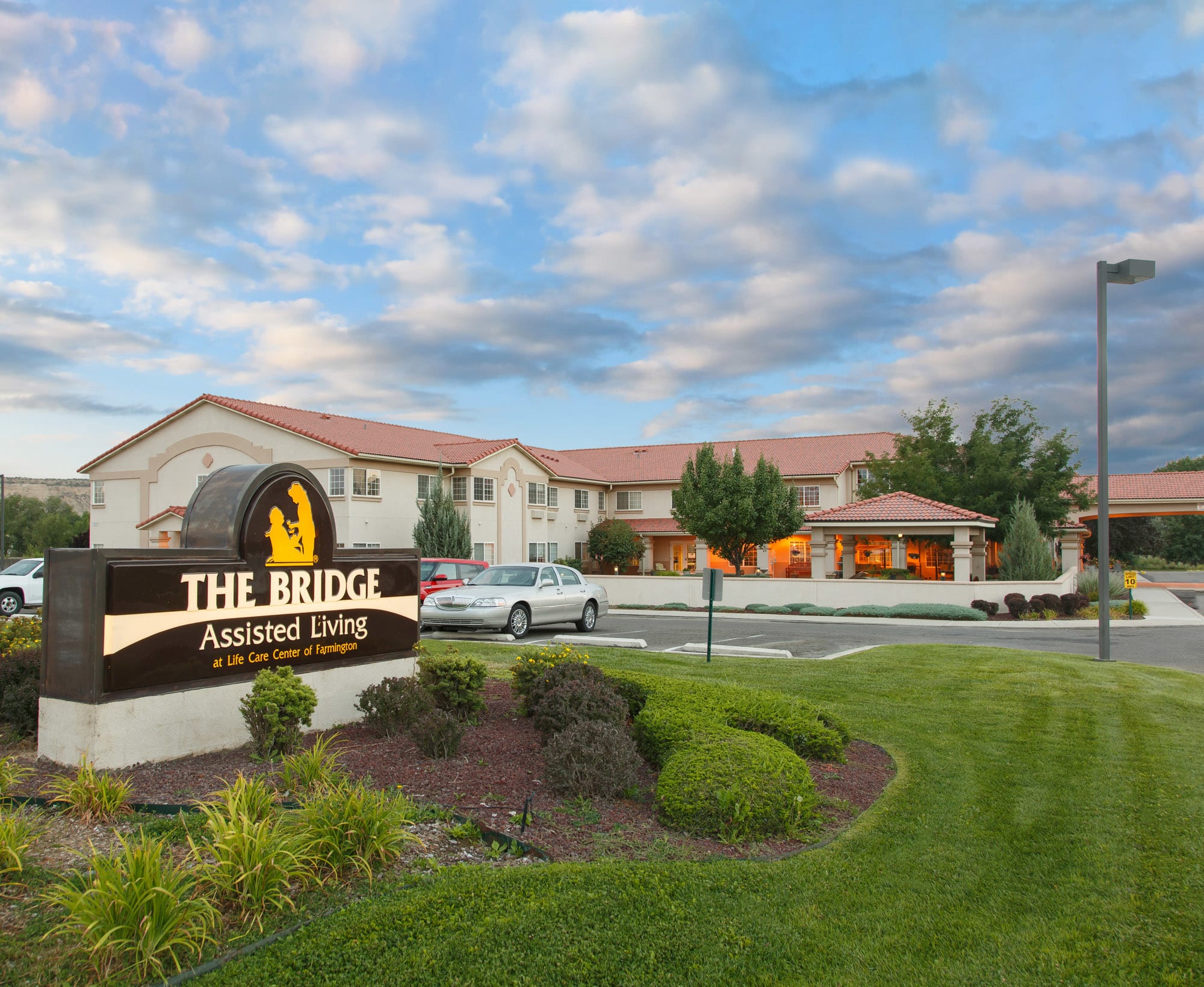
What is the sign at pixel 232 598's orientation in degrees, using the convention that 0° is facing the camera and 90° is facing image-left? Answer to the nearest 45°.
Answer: approximately 315°

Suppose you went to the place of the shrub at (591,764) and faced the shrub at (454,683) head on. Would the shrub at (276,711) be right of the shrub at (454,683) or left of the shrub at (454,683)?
left

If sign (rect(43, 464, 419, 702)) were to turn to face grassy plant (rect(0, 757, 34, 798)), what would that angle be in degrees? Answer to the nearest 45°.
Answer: approximately 90° to its right

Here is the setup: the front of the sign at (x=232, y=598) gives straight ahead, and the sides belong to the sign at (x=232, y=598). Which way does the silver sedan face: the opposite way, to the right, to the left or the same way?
to the right

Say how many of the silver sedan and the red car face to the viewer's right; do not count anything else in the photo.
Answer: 0

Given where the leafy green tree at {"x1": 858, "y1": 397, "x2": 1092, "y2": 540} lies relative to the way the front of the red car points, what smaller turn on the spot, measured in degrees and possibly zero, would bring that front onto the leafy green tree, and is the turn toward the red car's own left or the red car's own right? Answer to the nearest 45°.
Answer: approximately 180°

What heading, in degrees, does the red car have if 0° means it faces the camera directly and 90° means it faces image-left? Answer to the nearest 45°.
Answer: approximately 45°

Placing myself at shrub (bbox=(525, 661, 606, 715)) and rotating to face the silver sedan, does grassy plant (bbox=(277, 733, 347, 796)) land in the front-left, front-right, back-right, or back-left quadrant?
back-left

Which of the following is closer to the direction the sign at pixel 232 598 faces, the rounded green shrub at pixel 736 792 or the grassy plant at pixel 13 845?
the rounded green shrub

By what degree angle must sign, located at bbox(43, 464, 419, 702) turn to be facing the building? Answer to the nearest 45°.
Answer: approximately 135° to its left

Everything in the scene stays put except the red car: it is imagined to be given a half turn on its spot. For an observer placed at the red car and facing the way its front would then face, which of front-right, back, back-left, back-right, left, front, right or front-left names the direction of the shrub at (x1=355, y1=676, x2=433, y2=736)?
back-right
